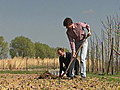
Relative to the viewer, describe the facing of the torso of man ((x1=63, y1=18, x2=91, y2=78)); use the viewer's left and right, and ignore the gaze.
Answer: facing the viewer and to the left of the viewer
